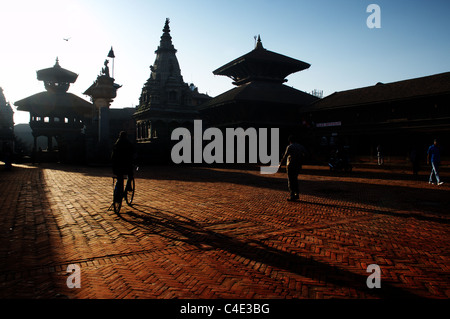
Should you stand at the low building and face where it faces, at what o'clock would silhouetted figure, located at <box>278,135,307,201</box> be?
The silhouetted figure is roughly at 11 o'clock from the low building.

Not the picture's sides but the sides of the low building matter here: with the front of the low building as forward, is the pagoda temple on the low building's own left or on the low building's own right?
on the low building's own right

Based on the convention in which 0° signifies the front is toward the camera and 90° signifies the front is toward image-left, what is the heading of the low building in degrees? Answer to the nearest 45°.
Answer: approximately 45°

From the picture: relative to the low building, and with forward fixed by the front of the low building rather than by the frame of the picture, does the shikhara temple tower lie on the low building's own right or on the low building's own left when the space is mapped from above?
on the low building's own right

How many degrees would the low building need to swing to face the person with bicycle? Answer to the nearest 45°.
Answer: approximately 45° to its left

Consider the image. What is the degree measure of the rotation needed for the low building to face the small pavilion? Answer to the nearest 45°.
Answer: approximately 45° to its right
